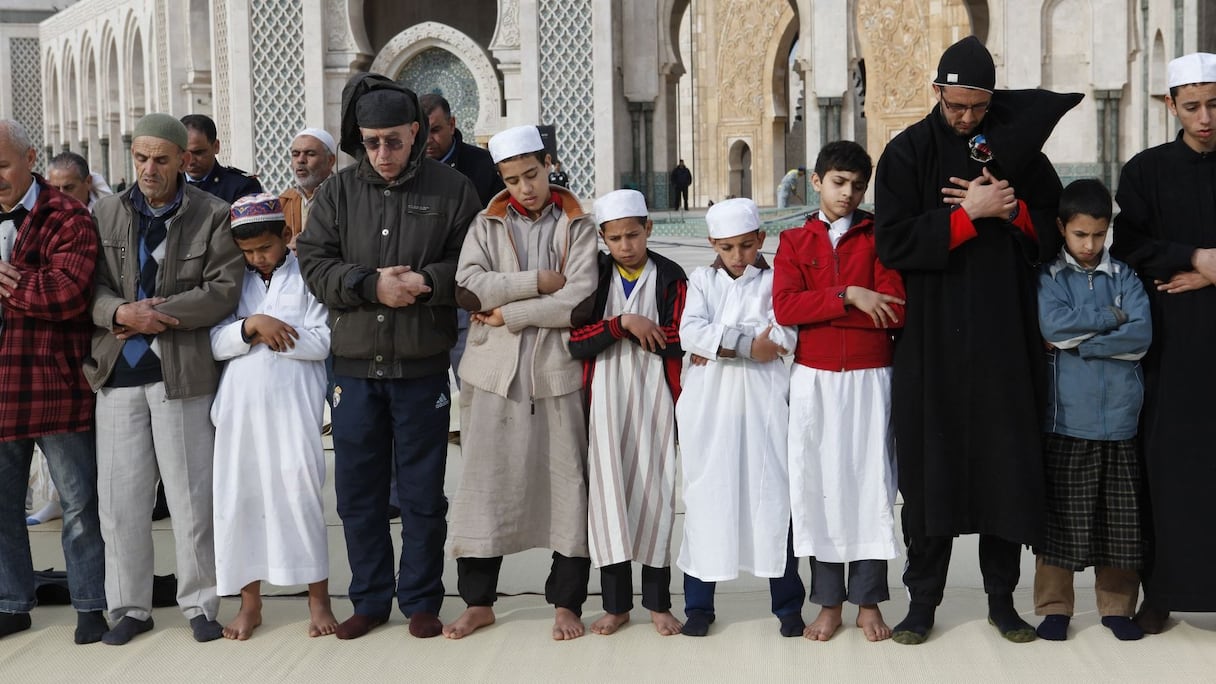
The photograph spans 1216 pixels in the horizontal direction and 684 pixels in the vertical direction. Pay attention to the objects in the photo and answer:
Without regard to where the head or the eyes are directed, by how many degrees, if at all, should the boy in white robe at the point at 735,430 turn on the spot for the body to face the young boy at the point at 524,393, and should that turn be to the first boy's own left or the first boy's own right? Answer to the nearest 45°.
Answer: approximately 90° to the first boy's own right

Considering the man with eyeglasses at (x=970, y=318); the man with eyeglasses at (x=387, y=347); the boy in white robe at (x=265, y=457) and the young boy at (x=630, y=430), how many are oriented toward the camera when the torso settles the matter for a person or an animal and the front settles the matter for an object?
4

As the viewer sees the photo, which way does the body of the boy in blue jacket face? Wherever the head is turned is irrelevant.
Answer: toward the camera

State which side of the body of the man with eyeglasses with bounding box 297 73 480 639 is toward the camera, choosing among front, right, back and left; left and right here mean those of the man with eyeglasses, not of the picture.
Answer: front

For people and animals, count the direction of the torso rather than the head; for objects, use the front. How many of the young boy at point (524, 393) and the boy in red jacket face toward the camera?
2

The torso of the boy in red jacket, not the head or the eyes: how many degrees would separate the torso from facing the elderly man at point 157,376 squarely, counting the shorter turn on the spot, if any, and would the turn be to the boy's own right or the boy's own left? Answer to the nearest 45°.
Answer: approximately 90° to the boy's own right

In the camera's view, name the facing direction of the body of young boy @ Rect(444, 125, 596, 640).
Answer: toward the camera

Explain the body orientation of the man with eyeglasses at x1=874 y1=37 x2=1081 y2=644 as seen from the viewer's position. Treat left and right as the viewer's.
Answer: facing the viewer
